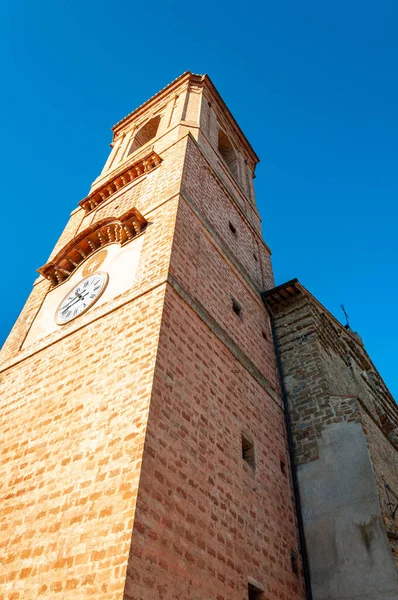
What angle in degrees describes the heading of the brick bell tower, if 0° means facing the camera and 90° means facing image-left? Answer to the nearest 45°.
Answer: approximately 45°
